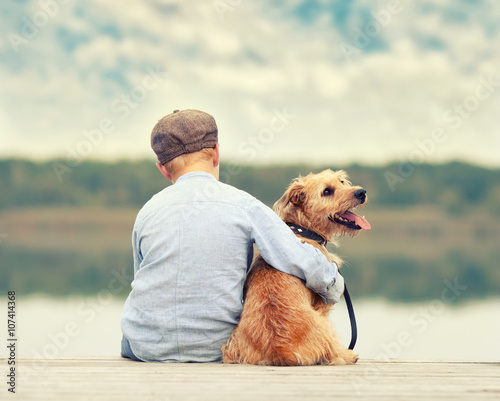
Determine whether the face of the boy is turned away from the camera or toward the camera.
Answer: away from the camera

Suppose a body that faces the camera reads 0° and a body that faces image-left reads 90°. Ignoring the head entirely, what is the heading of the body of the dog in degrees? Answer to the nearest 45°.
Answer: approximately 225°

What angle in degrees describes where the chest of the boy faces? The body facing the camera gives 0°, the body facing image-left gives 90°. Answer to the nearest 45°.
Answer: approximately 180°
